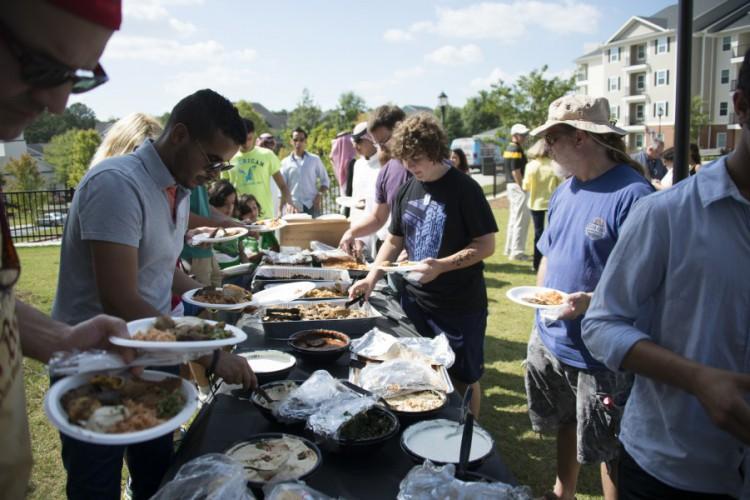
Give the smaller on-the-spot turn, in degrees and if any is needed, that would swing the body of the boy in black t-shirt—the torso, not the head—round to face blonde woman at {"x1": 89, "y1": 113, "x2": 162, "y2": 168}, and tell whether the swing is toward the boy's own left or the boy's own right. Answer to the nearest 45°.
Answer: approximately 45° to the boy's own right

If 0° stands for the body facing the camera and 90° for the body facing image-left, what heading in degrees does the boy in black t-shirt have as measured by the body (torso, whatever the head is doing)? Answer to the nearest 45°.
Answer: approximately 45°

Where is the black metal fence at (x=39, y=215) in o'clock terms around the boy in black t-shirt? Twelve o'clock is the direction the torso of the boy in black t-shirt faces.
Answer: The black metal fence is roughly at 3 o'clock from the boy in black t-shirt.

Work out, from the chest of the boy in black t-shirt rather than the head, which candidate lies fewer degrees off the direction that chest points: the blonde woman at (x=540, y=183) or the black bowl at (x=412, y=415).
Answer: the black bowl

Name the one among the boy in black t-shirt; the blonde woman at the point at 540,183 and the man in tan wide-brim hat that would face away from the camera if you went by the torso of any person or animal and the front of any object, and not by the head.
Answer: the blonde woman

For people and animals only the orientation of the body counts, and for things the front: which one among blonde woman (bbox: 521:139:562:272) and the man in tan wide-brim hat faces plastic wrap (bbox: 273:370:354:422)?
the man in tan wide-brim hat

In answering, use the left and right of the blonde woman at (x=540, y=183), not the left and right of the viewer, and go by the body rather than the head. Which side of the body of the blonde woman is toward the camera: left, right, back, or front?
back

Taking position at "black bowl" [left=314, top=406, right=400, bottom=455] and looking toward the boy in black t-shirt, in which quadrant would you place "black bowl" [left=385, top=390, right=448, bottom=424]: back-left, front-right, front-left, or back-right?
front-right

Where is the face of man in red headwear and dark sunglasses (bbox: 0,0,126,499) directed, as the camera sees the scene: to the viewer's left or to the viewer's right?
to the viewer's right

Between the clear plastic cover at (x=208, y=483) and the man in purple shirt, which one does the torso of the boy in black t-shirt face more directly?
the clear plastic cover

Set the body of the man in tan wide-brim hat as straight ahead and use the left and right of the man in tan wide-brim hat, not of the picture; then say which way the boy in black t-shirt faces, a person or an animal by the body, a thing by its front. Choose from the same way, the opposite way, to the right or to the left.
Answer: the same way

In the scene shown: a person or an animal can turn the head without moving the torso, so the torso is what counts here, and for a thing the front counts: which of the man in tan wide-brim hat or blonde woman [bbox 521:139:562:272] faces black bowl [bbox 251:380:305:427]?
the man in tan wide-brim hat

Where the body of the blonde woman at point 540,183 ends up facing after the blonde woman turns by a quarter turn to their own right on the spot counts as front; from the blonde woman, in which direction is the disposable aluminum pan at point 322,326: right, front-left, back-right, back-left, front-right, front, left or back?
right

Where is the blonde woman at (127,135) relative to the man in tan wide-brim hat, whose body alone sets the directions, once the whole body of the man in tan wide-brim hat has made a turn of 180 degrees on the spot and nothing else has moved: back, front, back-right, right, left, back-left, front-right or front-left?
back-left

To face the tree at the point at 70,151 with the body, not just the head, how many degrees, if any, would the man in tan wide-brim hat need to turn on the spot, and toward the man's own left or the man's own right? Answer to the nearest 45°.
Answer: approximately 90° to the man's own right

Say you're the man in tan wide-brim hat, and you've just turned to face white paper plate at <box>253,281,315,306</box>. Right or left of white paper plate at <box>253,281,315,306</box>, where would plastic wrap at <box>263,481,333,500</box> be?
left

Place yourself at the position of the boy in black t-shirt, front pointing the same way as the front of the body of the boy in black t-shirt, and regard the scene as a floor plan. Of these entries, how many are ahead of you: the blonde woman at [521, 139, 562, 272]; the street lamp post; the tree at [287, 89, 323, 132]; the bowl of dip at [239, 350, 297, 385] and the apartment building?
1

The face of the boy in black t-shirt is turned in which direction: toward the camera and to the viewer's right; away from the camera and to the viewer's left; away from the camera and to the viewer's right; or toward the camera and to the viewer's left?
toward the camera and to the viewer's left

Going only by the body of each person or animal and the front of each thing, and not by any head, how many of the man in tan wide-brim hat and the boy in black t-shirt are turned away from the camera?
0
